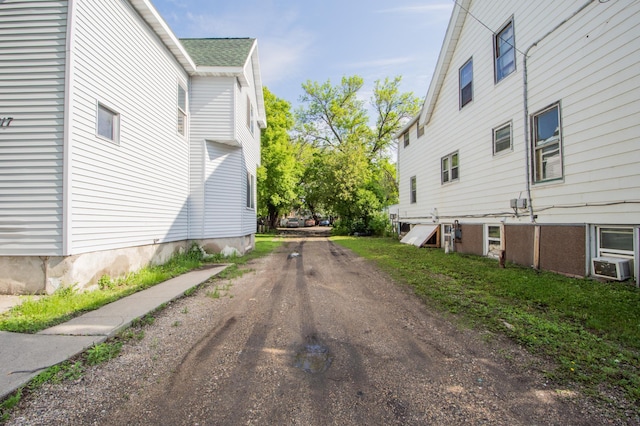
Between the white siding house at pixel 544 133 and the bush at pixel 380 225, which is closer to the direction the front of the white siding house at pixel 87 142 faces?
the white siding house

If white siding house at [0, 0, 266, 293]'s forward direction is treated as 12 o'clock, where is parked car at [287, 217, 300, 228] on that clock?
The parked car is roughly at 7 o'clock from the white siding house.

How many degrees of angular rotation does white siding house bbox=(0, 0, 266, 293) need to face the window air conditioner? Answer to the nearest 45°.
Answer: approximately 45° to its left

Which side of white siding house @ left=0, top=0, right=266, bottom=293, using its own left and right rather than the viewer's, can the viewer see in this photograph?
front

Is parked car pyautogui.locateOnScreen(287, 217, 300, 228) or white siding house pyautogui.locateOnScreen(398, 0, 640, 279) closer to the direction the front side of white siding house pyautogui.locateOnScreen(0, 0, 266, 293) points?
the white siding house

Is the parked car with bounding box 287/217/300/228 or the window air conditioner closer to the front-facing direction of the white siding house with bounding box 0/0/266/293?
the window air conditioner

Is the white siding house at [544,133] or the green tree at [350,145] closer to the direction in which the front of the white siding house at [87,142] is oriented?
the white siding house

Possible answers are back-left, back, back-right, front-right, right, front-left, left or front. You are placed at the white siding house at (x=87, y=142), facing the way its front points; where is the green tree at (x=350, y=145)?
back-left

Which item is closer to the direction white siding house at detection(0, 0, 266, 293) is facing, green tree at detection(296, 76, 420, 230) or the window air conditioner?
the window air conditioner

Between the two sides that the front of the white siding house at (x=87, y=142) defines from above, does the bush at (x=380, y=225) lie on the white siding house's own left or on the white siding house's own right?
on the white siding house's own left

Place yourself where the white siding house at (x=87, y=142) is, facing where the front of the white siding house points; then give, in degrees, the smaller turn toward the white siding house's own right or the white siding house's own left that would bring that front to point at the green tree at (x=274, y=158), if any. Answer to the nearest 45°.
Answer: approximately 135° to the white siding house's own left

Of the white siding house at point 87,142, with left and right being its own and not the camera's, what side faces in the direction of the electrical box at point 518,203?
left
